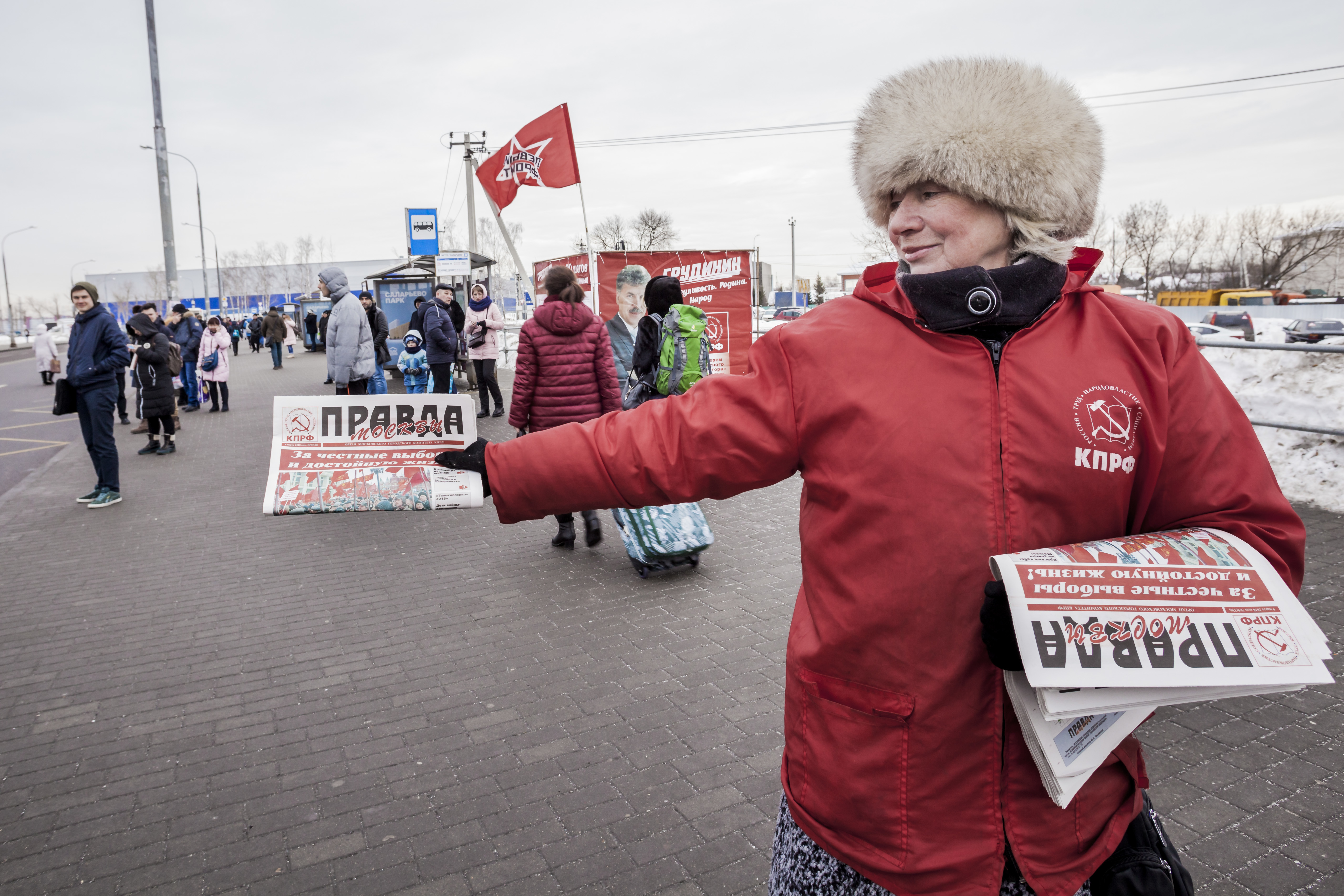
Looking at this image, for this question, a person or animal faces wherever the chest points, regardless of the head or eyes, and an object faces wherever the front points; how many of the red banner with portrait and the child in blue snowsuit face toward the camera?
2

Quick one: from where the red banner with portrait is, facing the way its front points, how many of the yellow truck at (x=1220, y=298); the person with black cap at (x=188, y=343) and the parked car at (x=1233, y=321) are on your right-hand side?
1

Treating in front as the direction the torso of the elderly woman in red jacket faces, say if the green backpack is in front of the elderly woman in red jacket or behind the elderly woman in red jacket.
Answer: behind

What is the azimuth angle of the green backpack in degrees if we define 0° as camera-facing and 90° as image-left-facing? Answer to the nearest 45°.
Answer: approximately 315°

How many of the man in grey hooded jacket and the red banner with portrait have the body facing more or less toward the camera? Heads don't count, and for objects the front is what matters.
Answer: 1

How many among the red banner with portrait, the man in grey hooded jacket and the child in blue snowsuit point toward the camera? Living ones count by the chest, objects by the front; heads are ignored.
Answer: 2
